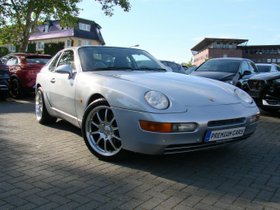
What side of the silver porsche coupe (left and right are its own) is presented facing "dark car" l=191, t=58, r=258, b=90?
left

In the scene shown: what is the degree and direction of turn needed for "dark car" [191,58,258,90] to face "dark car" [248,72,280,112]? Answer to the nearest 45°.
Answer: approximately 45° to its left

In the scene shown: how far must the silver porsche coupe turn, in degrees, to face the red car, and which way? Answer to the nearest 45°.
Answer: approximately 180°

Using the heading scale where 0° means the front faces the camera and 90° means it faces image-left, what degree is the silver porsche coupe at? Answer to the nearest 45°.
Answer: approximately 315°

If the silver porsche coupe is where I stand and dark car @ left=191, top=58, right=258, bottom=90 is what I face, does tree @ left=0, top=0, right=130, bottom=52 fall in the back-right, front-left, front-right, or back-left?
front-left

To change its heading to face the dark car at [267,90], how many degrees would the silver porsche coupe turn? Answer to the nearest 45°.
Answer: approximately 90° to its left

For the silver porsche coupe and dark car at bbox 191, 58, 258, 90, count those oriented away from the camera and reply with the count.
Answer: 0

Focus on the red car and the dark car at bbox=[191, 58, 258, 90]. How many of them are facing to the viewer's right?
0

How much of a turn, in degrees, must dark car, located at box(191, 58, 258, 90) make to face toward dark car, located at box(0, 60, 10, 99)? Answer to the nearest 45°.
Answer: approximately 45° to its right

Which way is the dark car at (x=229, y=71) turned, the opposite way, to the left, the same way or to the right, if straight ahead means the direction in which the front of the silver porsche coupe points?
to the right

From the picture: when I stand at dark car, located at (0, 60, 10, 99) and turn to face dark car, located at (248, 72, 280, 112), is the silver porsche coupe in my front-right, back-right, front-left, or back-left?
front-right

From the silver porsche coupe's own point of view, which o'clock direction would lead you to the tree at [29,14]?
The tree is roughly at 7 o'clock from the silver porsche coupe.

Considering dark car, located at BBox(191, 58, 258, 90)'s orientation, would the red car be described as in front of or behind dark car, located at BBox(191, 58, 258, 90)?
in front
